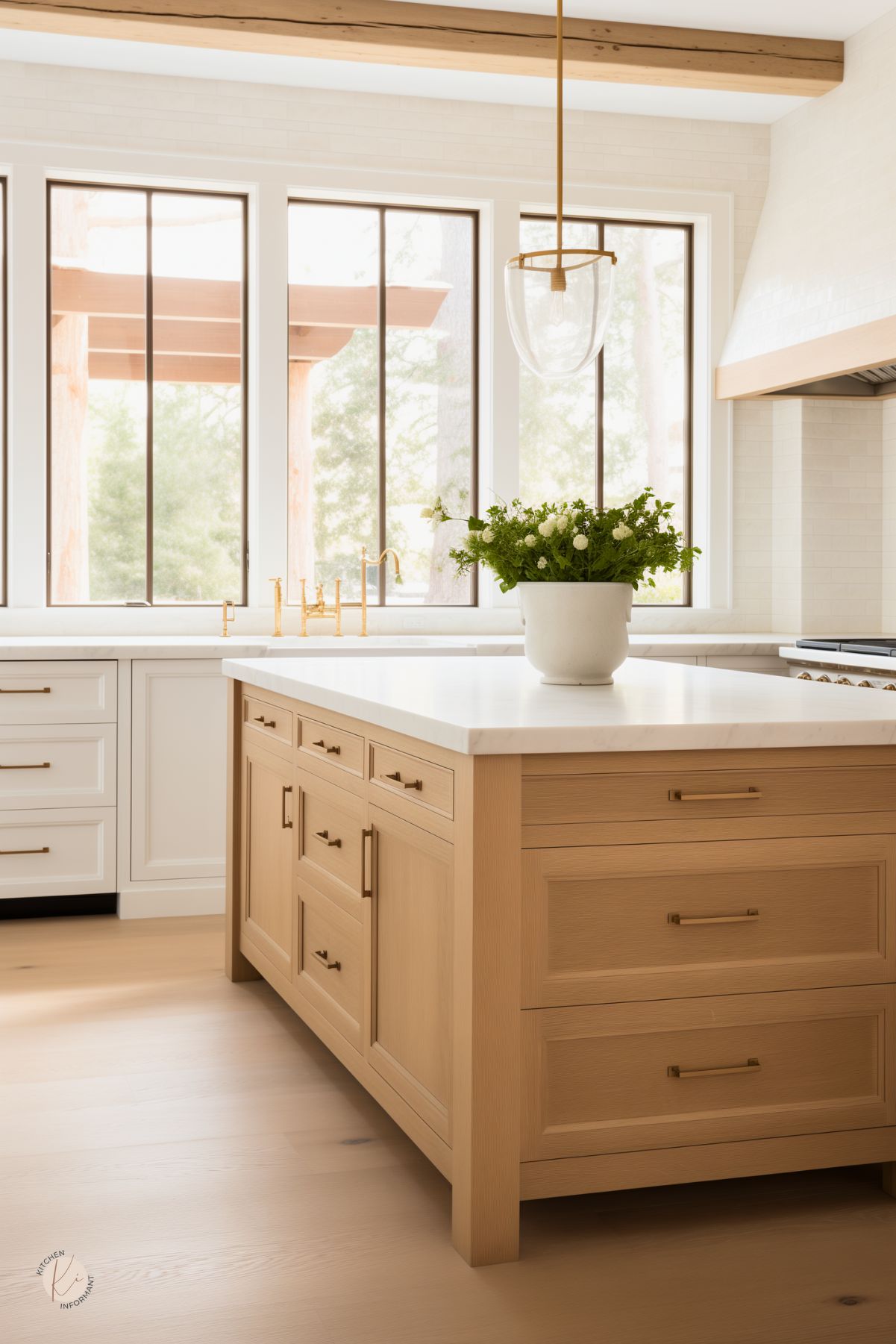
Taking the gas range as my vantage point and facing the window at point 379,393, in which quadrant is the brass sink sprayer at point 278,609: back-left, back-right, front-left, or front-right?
front-left

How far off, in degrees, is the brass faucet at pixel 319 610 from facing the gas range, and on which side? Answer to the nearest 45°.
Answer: approximately 45° to its left

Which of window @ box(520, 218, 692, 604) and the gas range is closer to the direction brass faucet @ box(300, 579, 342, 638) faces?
the gas range

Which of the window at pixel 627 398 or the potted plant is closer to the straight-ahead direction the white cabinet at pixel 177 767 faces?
the potted plant

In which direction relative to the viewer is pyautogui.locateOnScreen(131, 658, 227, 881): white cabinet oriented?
toward the camera

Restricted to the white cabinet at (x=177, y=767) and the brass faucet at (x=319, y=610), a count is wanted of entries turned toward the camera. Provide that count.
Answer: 2

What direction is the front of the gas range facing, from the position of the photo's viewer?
facing the viewer and to the left of the viewer

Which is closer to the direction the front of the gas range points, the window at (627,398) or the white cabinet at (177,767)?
the white cabinet

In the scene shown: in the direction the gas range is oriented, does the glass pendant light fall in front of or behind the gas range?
in front

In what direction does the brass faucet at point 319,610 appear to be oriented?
toward the camera

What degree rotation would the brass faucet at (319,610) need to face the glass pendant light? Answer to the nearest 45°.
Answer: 0° — it already faces it
